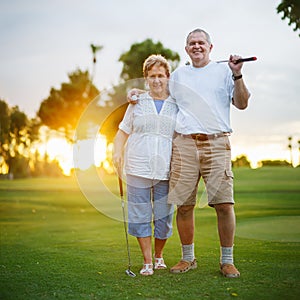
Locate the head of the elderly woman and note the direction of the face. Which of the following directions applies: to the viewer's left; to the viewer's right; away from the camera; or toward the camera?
toward the camera

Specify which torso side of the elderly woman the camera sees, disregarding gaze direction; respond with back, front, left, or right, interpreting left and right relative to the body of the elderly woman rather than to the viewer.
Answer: front
